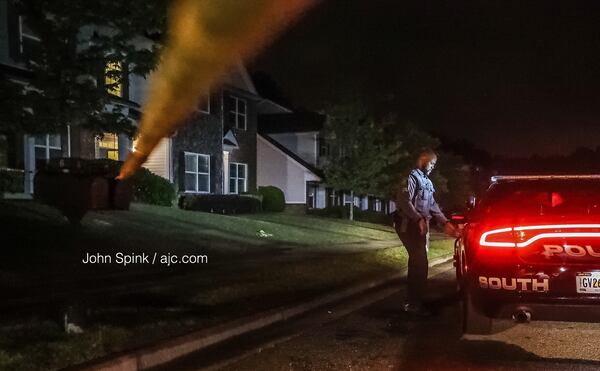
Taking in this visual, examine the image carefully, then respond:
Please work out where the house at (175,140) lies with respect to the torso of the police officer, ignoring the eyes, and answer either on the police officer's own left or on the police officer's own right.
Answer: on the police officer's own left

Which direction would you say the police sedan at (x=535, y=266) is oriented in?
away from the camera

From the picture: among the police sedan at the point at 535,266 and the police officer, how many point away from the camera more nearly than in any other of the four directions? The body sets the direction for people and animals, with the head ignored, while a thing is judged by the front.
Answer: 1

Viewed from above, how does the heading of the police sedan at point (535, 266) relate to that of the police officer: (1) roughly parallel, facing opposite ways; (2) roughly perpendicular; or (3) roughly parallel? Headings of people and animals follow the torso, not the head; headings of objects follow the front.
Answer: roughly perpendicular

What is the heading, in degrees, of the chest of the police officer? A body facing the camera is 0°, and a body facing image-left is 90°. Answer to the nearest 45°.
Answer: approximately 270°

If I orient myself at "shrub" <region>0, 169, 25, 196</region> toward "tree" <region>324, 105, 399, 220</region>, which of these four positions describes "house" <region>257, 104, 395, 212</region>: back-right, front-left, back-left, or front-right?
front-left

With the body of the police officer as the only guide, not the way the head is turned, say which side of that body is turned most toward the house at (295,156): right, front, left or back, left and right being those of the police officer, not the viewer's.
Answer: left

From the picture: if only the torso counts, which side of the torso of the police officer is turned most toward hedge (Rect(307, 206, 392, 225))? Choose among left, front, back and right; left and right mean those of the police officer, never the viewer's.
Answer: left

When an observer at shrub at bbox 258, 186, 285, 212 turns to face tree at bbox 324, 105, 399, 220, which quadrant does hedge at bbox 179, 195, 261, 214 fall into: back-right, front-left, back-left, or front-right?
back-right
